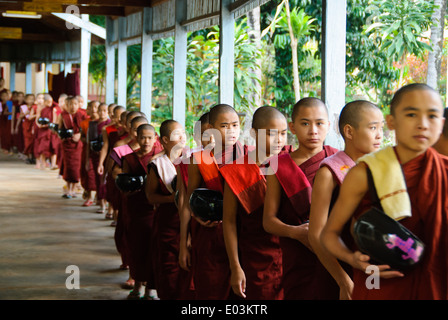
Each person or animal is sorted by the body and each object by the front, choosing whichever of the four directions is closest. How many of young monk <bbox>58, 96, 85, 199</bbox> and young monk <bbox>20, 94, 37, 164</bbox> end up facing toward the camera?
2

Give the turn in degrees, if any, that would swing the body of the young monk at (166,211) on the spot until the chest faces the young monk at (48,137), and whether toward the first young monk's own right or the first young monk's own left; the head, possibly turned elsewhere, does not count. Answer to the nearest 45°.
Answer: approximately 135° to the first young monk's own left

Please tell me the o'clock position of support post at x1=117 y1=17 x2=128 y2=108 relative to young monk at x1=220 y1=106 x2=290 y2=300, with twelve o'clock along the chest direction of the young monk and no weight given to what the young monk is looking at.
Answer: The support post is roughly at 7 o'clock from the young monk.

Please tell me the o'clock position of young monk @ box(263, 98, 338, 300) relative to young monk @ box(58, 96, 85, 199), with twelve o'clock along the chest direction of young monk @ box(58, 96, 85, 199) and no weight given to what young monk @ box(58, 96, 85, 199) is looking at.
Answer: young monk @ box(263, 98, 338, 300) is roughly at 12 o'clock from young monk @ box(58, 96, 85, 199).

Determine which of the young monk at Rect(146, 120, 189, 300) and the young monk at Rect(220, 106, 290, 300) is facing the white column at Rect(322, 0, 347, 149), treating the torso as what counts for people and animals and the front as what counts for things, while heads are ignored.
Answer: the young monk at Rect(146, 120, 189, 300)

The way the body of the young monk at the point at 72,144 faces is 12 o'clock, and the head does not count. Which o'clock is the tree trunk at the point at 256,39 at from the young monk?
The tree trunk is roughly at 10 o'clock from the young monk.

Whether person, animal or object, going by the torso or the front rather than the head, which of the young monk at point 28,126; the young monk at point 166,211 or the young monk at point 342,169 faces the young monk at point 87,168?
the young monk at point 28,126

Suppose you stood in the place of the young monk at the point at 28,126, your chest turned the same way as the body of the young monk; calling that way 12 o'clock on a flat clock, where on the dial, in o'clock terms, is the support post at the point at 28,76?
The support post is roughly at 6 o'clock from the young monk.

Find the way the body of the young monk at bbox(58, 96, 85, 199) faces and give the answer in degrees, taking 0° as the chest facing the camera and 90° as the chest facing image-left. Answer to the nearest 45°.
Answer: approximately 0°

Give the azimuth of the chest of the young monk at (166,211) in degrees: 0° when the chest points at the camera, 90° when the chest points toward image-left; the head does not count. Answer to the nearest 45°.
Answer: approximately 315°
